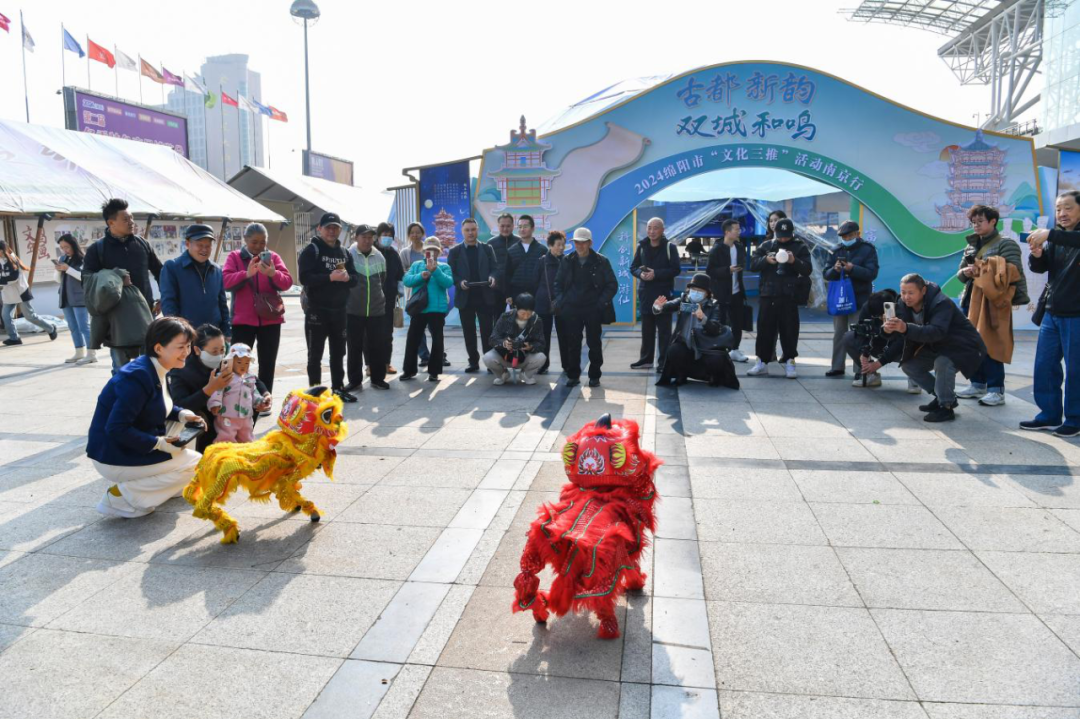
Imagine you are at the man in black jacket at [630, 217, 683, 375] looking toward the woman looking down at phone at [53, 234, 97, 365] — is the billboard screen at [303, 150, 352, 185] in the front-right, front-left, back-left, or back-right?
front-right

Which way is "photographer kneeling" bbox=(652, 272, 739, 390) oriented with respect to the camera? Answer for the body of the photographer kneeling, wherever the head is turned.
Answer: toward the camera

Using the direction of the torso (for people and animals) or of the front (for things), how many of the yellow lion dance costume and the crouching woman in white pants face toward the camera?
0

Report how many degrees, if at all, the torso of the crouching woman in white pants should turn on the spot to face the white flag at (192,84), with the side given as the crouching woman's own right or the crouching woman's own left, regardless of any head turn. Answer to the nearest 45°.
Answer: approximately 90° to the crouching woman's own left

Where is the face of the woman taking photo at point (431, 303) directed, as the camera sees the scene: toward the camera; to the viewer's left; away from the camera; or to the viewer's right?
toward the camera

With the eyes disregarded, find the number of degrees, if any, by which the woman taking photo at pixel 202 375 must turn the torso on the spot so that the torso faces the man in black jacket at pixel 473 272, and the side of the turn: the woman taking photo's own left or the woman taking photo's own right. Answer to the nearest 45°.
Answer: approximately 90° to the woman taking photo's own left

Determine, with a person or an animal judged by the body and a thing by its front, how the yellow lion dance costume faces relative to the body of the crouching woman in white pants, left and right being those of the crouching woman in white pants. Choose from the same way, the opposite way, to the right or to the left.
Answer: the same way

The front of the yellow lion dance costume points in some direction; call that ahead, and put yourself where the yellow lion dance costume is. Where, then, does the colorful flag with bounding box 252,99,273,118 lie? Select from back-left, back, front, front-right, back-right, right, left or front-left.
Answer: left

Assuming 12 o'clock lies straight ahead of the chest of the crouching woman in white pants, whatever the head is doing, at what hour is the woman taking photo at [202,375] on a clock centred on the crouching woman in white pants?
The woman taking photo is roughly at 10 o'clock from the crouching woman in white pants.

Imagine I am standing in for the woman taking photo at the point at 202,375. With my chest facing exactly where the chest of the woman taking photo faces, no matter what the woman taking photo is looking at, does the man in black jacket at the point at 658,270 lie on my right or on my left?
on my left

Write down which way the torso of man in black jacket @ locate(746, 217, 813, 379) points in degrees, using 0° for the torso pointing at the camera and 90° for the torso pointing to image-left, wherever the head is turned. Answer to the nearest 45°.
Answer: approximately 0°

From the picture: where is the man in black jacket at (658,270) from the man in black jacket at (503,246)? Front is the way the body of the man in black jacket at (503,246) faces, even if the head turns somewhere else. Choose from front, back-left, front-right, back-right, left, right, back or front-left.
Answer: left

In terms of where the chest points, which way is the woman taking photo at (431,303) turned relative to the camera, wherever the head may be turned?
toward the camera

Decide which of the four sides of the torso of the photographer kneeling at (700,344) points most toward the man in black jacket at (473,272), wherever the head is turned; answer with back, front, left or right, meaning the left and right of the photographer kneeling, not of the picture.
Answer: right

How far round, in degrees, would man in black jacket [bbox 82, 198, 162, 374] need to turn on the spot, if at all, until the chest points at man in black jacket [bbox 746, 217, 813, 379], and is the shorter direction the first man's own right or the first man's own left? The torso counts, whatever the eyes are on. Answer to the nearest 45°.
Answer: approximately 45° to the first man's own left

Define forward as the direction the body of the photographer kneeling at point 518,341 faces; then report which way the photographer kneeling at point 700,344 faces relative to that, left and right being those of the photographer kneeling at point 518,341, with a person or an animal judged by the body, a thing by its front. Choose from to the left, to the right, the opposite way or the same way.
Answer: the same way

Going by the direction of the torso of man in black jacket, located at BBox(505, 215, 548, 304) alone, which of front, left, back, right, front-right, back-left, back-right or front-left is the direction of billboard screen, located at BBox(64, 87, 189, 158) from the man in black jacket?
back-right

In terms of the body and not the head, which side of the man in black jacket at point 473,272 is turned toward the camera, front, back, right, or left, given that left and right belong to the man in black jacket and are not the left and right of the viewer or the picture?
front

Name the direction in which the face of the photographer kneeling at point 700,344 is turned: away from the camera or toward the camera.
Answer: toward the camera

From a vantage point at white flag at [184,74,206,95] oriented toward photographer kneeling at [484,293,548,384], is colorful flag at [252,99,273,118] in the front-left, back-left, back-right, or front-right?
back-left

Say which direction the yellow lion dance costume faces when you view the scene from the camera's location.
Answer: facing to the right of the viewer
